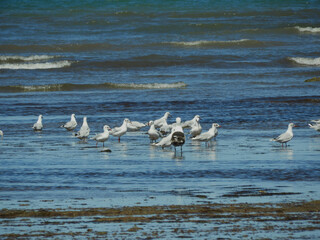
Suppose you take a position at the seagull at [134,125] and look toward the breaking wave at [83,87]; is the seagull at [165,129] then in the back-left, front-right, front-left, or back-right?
back-right

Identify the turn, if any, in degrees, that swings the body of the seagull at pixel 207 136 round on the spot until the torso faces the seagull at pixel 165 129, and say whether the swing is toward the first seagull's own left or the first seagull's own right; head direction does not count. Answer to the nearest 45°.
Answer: approximately 135° to the first seagull's own left

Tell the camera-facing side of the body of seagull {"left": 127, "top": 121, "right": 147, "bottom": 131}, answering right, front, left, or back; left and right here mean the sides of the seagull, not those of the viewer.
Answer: left

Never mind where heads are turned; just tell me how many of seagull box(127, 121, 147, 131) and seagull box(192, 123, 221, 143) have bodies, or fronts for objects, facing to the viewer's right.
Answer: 1

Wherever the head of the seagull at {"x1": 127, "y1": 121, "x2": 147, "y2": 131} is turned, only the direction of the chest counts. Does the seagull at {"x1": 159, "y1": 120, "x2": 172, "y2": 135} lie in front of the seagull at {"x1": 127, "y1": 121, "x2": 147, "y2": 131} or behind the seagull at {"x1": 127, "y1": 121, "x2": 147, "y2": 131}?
behind

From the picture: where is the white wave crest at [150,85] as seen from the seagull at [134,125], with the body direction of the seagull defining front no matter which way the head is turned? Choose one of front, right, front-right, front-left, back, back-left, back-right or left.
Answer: right

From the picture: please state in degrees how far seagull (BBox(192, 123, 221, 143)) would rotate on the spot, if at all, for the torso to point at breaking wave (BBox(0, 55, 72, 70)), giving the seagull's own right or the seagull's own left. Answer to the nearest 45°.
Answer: approximately 135° to the seagull's own left

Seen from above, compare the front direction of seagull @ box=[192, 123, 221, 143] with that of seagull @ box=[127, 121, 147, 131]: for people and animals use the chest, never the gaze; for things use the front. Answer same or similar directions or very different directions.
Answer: very different directions

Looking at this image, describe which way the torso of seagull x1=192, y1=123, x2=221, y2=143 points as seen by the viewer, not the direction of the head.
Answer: to the viewer's right

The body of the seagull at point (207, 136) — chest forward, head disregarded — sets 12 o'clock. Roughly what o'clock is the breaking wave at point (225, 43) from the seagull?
The breaking wave is roughly at 9 o'clock from the seagull.
